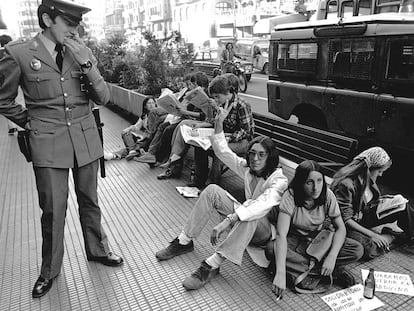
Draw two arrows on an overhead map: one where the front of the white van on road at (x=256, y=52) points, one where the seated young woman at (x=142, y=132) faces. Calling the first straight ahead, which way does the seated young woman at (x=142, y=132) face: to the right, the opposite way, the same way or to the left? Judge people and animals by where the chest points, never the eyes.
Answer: to the right

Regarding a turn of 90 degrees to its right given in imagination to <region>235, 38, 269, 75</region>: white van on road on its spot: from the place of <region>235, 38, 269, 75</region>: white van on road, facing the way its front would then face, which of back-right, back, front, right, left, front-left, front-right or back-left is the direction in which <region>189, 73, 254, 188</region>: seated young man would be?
front-left

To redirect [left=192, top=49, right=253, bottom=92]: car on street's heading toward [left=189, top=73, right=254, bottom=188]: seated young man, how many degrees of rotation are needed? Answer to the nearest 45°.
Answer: approximately 45° to its right

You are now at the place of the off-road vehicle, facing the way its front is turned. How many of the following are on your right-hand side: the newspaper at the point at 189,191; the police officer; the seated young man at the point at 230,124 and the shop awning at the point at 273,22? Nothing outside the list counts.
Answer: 3

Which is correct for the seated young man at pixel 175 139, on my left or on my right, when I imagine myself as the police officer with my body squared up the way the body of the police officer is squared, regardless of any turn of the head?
on my left

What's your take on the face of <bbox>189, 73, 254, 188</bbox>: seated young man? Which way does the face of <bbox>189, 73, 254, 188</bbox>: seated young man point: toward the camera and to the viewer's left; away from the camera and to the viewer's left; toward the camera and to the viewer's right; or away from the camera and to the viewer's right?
toward the camera and to the viewer's left

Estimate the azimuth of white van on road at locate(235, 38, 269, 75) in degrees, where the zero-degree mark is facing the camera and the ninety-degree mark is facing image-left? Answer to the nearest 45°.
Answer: approximately 315°

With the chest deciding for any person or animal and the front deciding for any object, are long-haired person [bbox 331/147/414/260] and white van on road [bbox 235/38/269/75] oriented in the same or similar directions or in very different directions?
same or similar directions

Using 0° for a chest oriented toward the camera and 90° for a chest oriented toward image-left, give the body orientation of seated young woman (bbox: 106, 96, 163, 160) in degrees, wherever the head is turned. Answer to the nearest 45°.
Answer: approximately 45°
